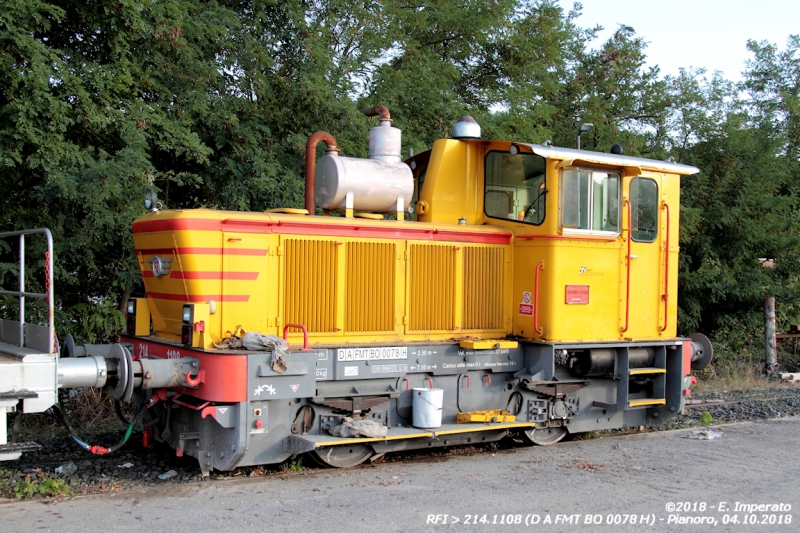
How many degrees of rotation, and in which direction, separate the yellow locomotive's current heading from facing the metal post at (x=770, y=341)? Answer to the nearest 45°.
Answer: approximately 180°

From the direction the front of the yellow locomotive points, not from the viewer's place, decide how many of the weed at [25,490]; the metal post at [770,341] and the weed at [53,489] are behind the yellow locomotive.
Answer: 1

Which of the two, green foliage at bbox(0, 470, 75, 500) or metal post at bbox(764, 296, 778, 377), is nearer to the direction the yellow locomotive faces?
the green foliage

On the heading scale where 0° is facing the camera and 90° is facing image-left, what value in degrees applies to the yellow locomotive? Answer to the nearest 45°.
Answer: approximately 45°

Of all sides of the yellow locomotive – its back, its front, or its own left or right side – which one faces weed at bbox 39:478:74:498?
front

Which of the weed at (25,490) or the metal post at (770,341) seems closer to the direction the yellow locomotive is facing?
the weed

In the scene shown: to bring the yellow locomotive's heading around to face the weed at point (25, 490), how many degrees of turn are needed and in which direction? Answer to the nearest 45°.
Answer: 0° — it already faces it
